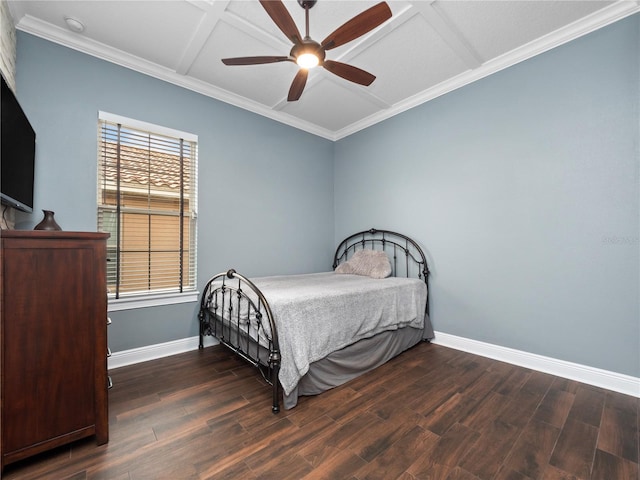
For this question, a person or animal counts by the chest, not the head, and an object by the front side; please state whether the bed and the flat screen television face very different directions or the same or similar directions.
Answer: very different directions

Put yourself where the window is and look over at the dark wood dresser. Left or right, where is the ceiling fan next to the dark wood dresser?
left

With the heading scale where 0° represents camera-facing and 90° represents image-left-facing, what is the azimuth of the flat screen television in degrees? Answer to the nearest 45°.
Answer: approximately 270°

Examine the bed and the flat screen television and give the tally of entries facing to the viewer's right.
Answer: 1

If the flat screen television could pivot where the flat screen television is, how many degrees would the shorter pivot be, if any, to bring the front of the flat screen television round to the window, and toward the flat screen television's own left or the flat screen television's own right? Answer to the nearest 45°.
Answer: approximately 45° to the flat screen television's own left

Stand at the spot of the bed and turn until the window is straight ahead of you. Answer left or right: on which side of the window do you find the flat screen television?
left

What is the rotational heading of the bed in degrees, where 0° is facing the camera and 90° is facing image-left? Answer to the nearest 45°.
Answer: approximately 45°

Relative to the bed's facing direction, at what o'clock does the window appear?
The window is roughly at 2 o'clock from the bed.

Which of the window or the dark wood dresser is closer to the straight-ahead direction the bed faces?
the dark wood dresser

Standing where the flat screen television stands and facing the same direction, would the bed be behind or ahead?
ahead

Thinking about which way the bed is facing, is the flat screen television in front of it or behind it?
in front

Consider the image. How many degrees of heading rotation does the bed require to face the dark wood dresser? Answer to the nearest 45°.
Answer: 0° — it already faces it
